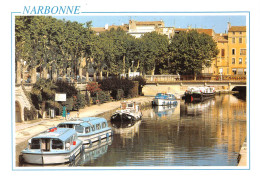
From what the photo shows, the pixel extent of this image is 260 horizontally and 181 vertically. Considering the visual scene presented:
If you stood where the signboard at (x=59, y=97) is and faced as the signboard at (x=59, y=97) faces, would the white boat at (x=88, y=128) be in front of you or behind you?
in front

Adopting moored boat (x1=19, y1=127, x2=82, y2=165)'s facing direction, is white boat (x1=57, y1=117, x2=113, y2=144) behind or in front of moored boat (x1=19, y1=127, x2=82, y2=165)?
behind

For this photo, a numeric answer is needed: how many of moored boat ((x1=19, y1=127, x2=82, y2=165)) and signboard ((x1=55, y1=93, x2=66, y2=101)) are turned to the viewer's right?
0

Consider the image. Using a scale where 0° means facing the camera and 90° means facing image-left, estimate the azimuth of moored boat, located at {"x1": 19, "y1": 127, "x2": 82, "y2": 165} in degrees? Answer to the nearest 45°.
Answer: approximately 45°

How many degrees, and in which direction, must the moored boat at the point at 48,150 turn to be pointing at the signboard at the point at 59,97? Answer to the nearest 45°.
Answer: approximately 135° to its right

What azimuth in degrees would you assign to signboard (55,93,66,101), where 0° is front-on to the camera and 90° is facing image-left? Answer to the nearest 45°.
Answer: approximately 0°

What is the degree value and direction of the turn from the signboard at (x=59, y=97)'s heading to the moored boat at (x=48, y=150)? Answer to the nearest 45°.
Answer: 0° — it already faces it
